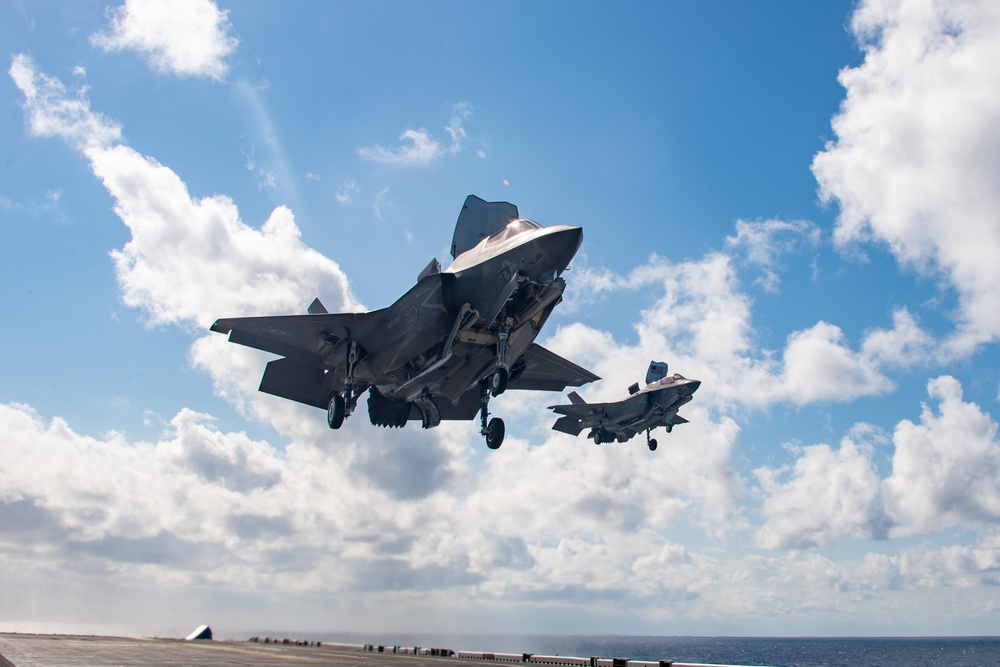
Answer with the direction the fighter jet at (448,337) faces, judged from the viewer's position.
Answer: facing the viewer and to the right of the viewer
